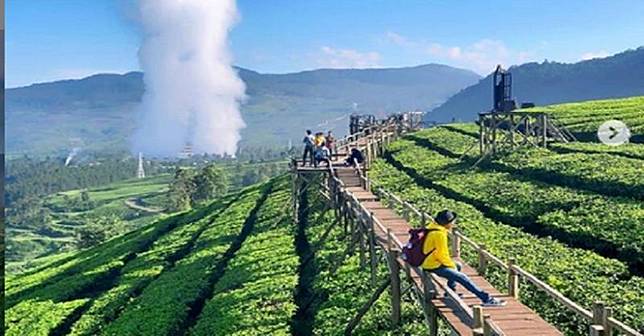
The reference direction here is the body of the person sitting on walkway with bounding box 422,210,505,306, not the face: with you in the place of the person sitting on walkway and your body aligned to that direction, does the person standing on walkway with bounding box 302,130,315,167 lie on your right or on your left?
on your left

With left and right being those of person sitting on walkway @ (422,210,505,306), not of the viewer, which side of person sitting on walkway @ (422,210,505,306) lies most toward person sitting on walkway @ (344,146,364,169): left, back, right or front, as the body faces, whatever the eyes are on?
left

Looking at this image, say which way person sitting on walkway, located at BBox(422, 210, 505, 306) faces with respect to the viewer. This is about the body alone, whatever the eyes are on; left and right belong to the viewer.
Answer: facing to the right of the viewer
